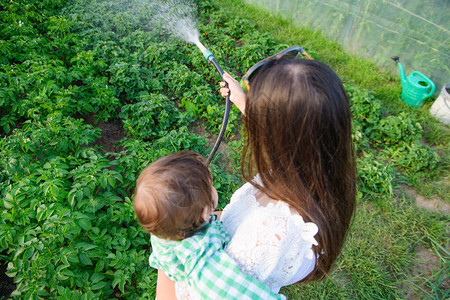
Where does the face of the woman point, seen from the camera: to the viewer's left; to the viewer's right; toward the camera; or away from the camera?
away from the camera

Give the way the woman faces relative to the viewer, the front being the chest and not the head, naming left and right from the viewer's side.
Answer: facing away from the viewer and to the left of the viewer

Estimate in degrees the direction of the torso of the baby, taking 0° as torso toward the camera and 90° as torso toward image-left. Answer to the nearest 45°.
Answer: approximately 225°

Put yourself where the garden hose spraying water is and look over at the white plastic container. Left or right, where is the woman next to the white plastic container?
right

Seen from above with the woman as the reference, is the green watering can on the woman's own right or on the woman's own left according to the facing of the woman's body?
on the woman's own right

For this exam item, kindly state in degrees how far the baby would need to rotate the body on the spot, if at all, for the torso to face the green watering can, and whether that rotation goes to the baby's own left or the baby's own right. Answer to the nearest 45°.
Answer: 0° — they already face it

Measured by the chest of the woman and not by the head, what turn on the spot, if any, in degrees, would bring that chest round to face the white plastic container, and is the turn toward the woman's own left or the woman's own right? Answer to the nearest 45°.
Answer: approximately 90° to the woman's own right

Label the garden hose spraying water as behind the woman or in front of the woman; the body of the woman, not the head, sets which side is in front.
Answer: in front

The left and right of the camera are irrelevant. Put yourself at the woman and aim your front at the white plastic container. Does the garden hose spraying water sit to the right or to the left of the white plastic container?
left
